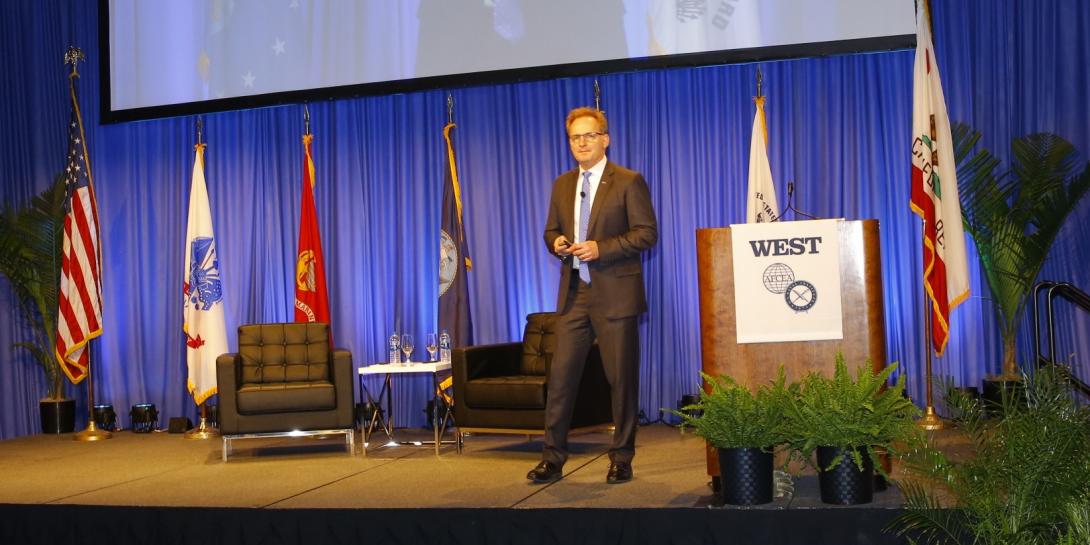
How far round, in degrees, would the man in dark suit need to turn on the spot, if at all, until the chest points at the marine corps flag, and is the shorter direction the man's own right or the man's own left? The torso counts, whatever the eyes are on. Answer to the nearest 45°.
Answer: approximately 90° to the man's own right

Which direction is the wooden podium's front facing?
toward the camera

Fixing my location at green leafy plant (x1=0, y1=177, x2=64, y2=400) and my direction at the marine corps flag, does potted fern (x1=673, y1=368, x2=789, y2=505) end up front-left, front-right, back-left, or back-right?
front-right

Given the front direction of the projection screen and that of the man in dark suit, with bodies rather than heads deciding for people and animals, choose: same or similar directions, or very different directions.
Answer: same or similar directions

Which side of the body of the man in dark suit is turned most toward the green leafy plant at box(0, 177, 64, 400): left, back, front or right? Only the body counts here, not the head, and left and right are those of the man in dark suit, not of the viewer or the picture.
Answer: right

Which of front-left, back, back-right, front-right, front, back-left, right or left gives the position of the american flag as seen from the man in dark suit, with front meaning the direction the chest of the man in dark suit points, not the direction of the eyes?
right

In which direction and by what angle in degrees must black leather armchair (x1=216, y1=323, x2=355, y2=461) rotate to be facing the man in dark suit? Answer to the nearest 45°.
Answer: approximately 45° to its left

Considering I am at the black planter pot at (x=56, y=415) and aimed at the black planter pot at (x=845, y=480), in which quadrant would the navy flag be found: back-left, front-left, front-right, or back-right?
front-left

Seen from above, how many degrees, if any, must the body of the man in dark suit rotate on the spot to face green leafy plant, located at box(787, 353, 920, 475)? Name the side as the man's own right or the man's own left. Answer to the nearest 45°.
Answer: approximately 90° to the man's own left

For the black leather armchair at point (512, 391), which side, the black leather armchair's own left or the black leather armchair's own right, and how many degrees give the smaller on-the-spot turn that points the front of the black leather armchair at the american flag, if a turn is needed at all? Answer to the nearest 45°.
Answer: approximately 90° to the black leather armchair's own right

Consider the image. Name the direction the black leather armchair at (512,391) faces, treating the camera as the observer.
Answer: facing the viewer and to the left of the viewer

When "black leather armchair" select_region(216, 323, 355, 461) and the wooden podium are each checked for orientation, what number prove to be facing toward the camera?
2

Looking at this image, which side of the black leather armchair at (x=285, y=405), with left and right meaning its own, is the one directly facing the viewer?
front
